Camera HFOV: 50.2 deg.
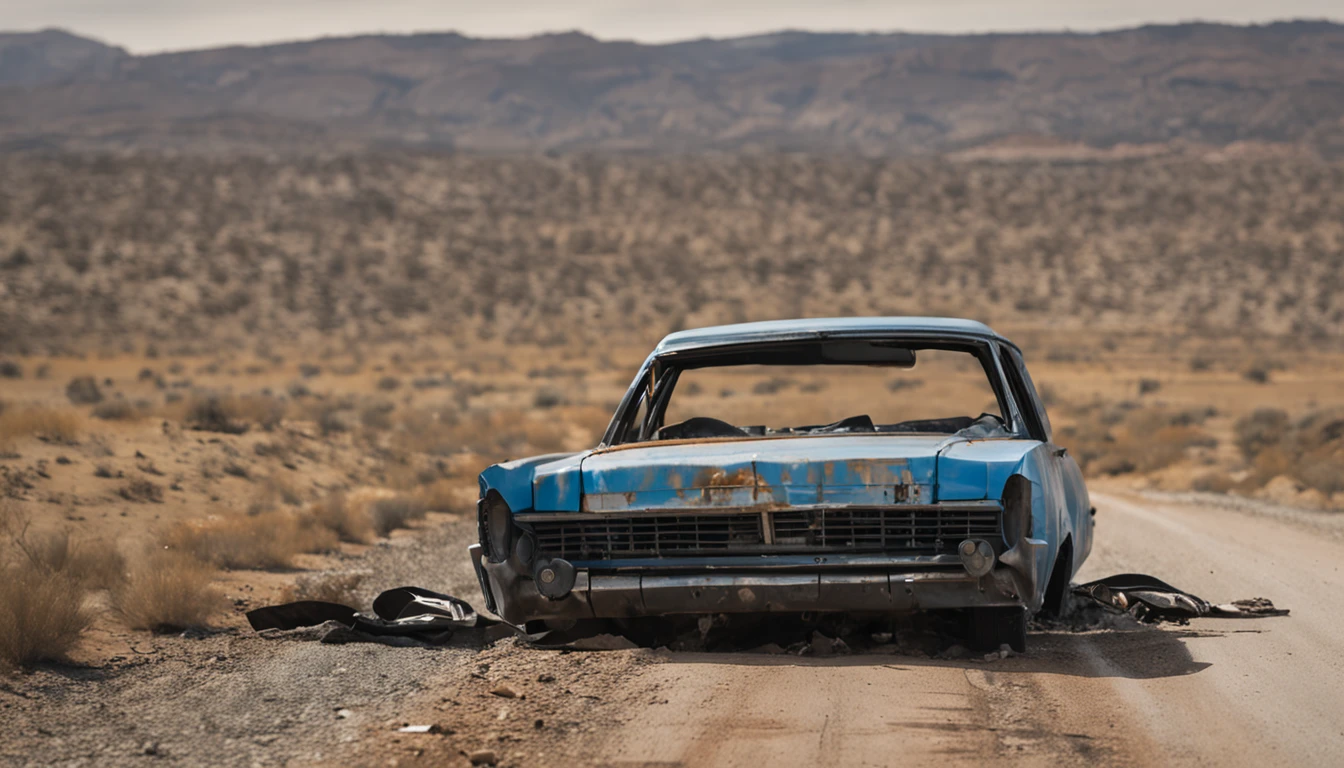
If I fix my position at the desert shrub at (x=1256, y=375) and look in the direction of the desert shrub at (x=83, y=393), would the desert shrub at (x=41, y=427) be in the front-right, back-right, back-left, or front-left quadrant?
front-left

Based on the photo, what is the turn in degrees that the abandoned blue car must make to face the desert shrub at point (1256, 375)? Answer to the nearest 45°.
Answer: approximately 180°

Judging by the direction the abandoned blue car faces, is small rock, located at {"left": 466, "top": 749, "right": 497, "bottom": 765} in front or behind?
in front

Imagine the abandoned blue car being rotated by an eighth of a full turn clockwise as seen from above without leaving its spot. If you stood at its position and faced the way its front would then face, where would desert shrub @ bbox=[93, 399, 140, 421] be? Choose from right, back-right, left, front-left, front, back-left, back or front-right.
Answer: right

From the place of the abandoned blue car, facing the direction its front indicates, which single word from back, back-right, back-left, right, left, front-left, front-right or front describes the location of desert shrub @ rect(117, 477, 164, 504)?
back-right

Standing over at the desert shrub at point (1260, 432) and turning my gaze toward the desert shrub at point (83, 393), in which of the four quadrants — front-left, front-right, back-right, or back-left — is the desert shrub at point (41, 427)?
front-left

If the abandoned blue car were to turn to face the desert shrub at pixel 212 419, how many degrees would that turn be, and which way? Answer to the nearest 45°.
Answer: approximately 135° to its right

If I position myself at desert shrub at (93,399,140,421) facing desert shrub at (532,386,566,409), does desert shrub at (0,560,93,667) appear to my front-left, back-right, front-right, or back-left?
back-right

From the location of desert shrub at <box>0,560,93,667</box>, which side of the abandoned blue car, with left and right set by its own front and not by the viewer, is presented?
right

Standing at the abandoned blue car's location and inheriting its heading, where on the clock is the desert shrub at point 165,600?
The desert shrub is roughly at 4 o'clock from the abandoned blue car.

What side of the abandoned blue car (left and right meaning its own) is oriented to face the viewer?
front

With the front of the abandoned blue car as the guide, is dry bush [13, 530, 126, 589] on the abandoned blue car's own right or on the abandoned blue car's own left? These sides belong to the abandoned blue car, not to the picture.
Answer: on the abandoned blue car's own right

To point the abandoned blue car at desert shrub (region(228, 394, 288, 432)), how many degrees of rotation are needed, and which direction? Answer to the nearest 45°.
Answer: approximately 135° to its right

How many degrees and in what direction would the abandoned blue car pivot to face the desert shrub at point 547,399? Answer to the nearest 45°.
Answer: approximately 180°

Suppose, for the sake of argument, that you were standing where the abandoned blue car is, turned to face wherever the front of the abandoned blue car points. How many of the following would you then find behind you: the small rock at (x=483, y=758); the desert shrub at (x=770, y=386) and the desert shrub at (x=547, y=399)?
2
